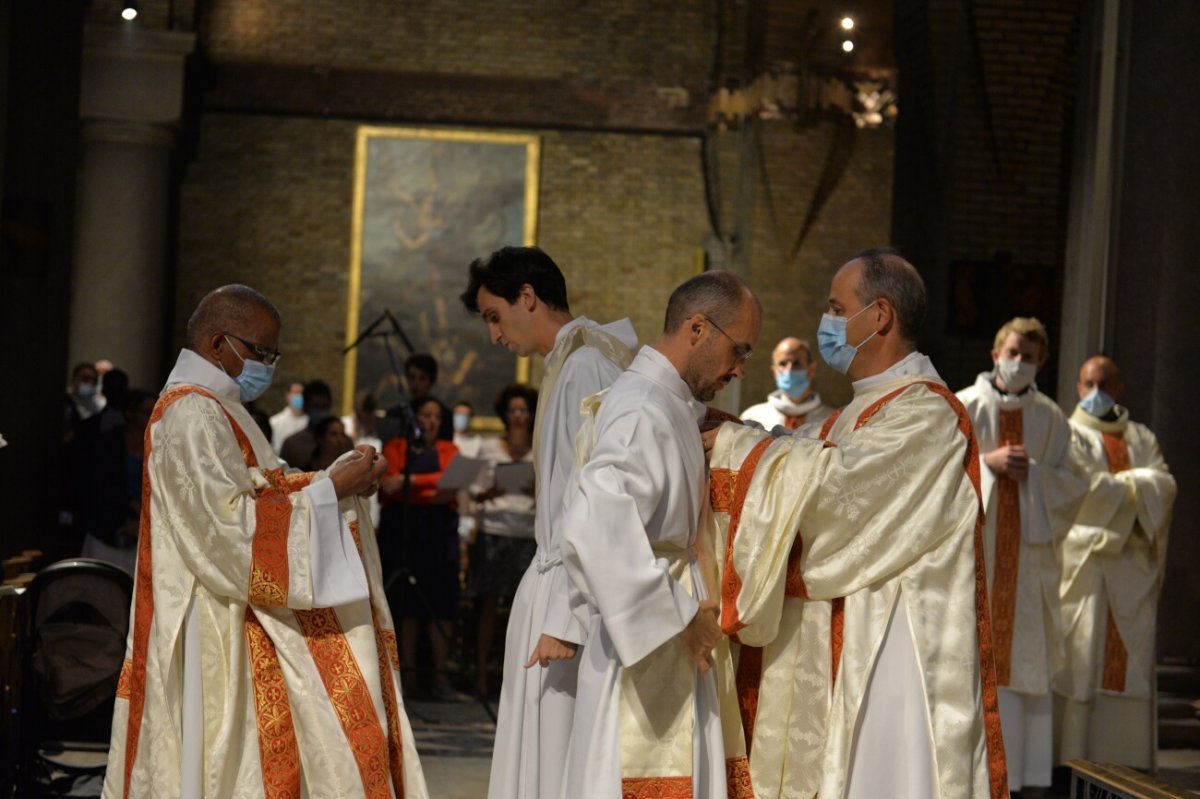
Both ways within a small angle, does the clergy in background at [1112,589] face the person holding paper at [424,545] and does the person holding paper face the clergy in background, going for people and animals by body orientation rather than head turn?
no

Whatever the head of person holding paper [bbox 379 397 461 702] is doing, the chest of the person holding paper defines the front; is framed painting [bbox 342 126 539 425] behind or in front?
behind

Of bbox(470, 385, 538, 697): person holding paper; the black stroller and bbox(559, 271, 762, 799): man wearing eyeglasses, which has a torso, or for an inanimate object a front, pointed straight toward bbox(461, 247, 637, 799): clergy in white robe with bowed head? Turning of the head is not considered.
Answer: the person holding paper

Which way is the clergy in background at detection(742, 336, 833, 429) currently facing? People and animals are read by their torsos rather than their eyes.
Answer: toward the camera

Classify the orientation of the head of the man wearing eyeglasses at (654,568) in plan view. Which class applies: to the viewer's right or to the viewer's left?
to the viewer's right

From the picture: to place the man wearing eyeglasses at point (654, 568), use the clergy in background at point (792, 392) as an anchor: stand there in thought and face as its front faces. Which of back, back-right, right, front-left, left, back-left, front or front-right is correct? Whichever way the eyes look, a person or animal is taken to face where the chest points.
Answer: front

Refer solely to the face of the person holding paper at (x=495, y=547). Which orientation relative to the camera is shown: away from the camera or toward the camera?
toward the camera

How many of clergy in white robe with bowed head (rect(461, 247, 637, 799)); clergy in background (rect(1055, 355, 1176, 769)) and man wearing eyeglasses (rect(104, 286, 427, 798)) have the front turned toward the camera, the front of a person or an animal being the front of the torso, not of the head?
1

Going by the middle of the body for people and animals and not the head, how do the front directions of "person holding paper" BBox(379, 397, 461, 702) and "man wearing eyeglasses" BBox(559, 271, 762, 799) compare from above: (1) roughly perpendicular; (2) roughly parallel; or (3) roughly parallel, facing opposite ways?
roughly perpendicular

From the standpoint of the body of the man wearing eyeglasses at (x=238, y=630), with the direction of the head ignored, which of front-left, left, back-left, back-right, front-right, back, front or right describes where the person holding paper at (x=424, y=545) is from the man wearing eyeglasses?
left

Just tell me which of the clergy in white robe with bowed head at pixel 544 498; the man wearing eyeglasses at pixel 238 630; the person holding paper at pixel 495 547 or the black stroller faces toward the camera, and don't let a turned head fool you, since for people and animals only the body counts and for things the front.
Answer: the person holding paper

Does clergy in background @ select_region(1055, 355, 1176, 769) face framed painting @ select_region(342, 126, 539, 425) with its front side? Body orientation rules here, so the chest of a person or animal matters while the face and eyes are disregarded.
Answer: no

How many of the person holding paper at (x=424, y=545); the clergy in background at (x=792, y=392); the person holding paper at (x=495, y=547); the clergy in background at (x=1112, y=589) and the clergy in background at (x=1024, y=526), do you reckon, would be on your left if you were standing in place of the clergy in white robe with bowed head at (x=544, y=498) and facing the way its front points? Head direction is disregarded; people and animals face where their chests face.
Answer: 0

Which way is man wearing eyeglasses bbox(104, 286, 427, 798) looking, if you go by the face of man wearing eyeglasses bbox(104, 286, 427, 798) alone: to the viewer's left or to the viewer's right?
to the viewer's right

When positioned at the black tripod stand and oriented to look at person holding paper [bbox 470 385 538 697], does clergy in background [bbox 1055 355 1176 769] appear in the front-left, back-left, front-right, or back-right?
front-right

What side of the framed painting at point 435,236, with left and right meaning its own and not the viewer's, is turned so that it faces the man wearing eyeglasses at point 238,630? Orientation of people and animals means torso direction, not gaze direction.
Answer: front

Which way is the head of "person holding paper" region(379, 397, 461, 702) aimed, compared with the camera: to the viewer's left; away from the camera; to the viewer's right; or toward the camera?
toward the camera

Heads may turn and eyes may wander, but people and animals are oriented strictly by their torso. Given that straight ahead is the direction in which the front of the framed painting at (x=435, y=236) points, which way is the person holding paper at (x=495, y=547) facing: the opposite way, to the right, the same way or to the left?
the same way

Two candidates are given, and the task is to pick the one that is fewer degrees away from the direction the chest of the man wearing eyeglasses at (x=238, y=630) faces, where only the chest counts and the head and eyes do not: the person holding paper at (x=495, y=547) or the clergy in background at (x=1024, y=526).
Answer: the clergy in background

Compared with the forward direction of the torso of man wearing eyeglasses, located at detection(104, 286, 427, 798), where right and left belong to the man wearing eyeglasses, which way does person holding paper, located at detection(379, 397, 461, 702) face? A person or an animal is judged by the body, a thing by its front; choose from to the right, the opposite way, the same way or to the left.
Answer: to the right

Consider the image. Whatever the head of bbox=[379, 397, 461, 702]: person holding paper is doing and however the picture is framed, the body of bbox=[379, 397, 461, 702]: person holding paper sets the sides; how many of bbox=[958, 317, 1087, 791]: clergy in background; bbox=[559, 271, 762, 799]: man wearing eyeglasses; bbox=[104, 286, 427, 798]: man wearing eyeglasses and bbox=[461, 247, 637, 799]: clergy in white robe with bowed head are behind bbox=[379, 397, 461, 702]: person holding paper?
0

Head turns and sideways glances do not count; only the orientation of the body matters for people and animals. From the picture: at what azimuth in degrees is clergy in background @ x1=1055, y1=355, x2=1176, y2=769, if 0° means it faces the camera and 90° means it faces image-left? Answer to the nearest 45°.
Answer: approximately 0°
